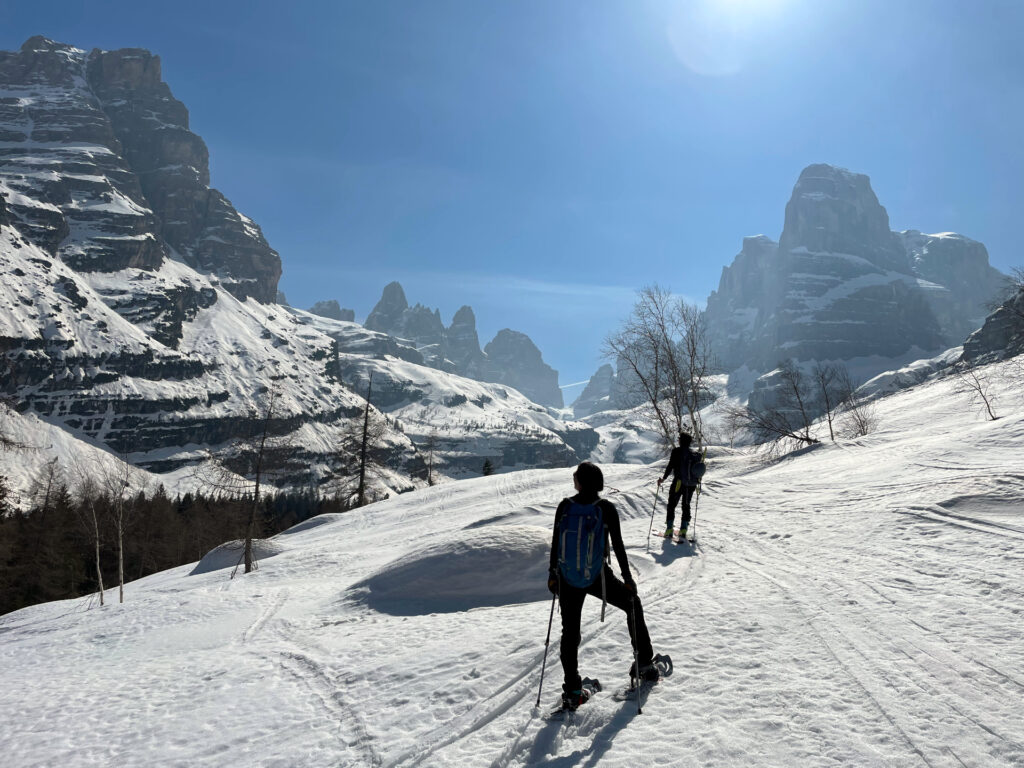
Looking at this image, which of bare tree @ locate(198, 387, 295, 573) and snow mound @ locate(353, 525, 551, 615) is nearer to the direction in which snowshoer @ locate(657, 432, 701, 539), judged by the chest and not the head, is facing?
the bare tree

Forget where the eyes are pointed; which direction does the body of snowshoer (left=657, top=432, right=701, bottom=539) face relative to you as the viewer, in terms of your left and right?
facing away from the viewer

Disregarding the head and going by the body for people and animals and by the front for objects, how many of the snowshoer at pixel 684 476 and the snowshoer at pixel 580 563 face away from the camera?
2

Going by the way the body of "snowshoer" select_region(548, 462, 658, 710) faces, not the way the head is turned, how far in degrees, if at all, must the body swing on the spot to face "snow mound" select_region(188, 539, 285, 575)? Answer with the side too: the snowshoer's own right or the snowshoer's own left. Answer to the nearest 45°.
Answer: approximately 45° to the snowshoer's own left

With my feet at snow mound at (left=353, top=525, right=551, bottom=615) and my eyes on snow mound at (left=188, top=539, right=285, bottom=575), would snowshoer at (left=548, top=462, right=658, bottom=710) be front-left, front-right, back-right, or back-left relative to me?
back-left

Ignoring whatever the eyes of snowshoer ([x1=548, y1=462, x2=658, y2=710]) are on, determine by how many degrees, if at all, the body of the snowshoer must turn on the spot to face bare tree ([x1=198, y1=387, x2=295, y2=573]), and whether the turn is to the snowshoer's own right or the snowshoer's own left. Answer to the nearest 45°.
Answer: approximately 45° to the snowshoer's own left

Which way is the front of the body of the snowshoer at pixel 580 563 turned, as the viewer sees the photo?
away from the camera

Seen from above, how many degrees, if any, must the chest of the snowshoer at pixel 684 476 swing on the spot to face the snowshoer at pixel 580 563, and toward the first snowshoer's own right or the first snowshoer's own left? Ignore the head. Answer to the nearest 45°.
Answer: approximately 180°

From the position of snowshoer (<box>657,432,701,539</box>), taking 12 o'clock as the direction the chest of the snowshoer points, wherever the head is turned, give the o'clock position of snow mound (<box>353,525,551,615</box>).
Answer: The snow mound is roughly at 8 o'clock from the snowshoer.
